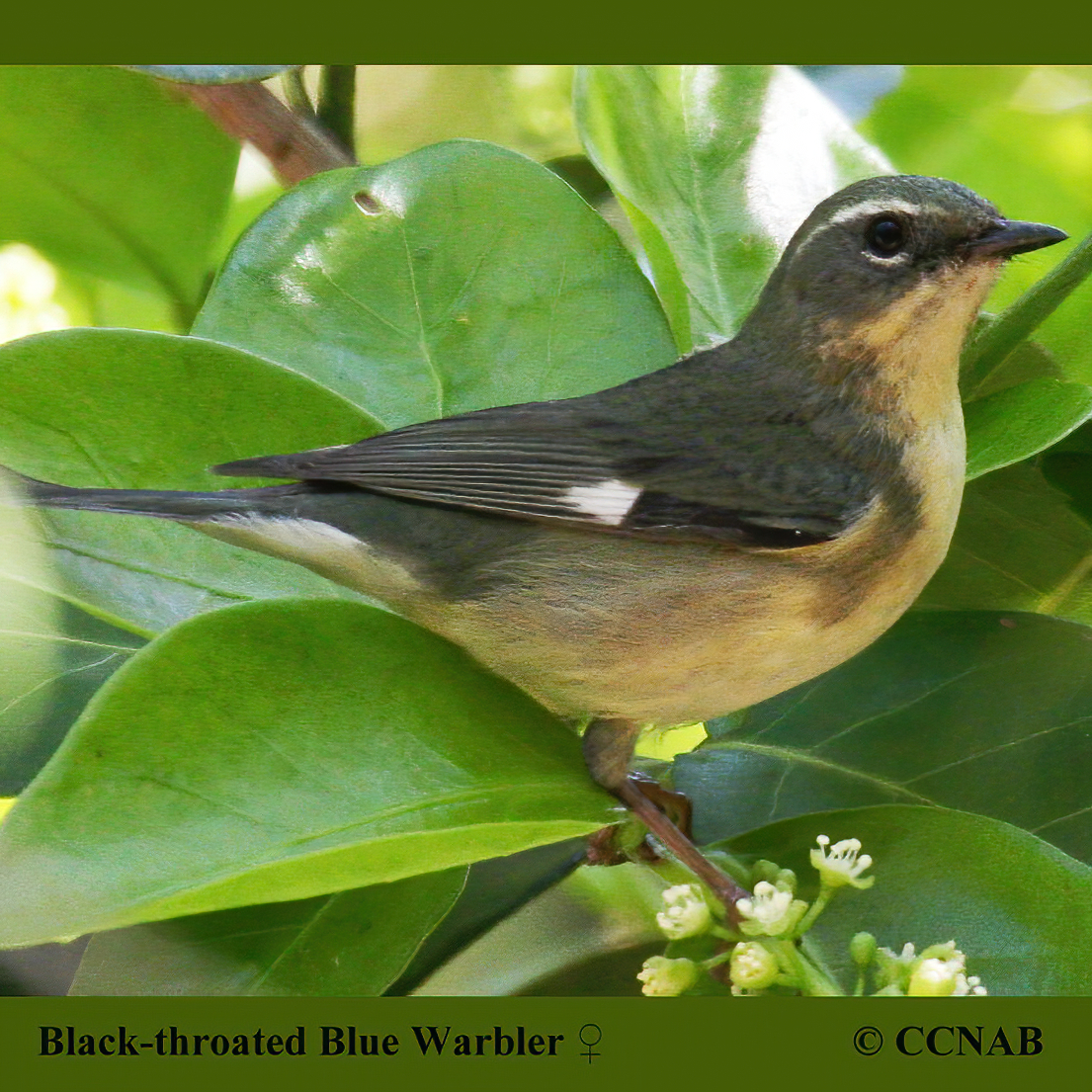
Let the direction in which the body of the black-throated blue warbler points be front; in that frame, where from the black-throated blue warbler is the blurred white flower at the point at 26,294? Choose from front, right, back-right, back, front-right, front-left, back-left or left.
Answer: back

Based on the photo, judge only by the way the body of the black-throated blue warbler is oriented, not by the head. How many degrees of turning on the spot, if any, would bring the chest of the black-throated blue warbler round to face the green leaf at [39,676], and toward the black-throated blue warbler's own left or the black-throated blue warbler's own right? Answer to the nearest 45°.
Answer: approximately 180°

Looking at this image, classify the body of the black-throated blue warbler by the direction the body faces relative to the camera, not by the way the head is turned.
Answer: to the viewer's right
